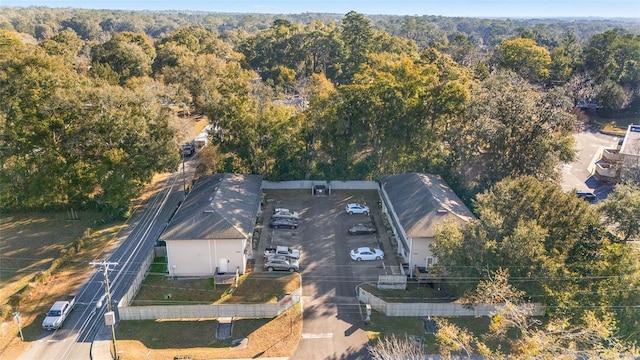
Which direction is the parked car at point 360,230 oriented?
to the viewer's right

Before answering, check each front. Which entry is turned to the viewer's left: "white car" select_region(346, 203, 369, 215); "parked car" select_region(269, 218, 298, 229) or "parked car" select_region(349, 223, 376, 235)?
"parked car" select_region(269, 218, 298, 229)

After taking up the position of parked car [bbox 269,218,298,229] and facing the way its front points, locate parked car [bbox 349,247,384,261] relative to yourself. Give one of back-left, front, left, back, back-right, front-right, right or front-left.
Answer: back-left

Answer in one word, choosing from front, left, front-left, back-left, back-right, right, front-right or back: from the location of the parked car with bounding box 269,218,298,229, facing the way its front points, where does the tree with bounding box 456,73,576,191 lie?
back

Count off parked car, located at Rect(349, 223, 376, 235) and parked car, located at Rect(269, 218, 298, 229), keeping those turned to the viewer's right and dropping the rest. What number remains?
1

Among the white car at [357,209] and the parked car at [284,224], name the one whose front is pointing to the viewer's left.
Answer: the parked car

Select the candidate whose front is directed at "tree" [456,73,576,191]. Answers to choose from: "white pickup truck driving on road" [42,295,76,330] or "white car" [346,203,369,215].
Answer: the white car

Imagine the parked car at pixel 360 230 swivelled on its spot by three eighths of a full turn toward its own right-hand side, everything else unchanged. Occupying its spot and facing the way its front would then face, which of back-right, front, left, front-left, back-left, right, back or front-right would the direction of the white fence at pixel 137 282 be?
front

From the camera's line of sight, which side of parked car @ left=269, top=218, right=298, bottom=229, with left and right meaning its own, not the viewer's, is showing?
left

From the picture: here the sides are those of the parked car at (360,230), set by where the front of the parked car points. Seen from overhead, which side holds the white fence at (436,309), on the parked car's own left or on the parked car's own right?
on the parked car's own right

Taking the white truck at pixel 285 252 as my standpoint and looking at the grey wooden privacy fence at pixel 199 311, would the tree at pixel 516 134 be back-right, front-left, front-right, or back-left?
back-left

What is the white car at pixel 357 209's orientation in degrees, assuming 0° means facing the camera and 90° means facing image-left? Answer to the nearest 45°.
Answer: approximately 270°

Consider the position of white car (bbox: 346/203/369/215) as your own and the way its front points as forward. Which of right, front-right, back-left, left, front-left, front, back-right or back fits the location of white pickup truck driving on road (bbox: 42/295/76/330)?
back-right

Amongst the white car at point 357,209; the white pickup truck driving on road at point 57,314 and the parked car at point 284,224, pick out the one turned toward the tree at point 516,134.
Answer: the white car

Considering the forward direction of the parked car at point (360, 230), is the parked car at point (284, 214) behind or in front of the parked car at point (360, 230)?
behind
